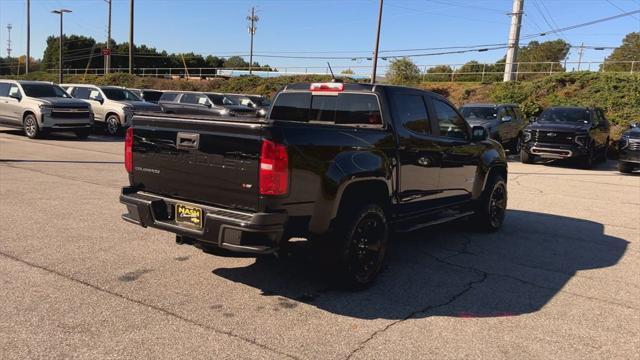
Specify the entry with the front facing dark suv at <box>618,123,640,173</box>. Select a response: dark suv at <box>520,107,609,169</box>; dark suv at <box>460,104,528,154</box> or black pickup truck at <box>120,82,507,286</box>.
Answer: the black pickup truck

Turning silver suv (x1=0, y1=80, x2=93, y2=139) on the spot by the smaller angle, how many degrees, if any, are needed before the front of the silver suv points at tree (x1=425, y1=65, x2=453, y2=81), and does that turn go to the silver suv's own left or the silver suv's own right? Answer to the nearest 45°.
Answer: approximately 90° to the silver suv's own left

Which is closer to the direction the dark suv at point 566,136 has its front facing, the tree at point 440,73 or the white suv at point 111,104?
the white suv

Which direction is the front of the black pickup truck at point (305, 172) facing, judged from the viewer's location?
facing away from the viewer and to the right of the viewer

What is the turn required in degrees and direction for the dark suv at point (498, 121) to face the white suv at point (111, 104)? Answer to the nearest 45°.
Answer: approximately 45° to its right

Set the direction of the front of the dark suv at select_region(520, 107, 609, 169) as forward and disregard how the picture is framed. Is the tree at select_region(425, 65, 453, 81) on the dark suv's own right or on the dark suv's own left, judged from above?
on the dark suv's own right

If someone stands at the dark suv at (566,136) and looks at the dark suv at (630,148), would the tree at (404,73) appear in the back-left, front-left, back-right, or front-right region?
back-left
